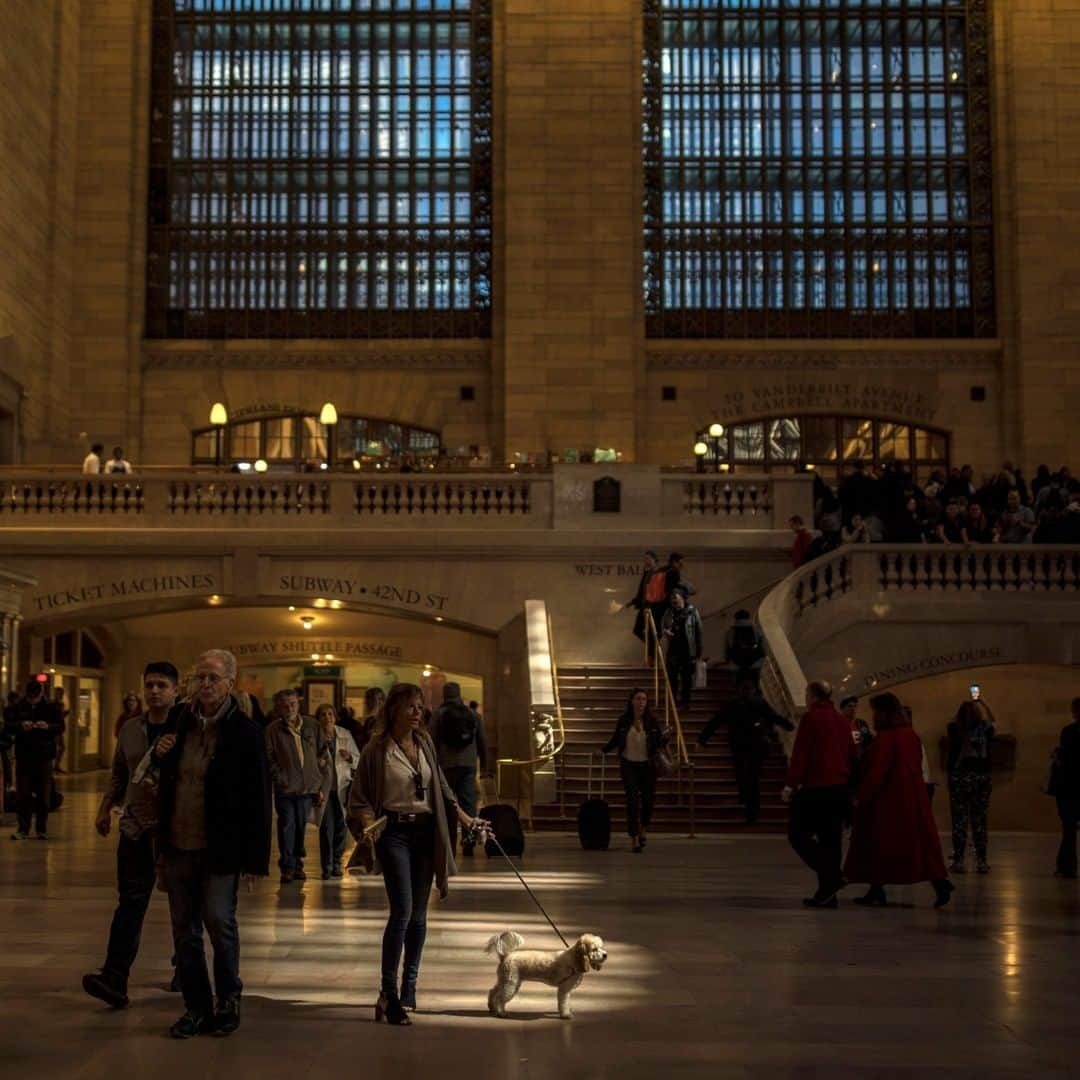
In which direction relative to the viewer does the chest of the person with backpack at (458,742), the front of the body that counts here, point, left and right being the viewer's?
facing away from the viewer

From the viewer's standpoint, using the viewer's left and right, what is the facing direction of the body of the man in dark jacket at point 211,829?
facing the viewer and to the left of the viewer

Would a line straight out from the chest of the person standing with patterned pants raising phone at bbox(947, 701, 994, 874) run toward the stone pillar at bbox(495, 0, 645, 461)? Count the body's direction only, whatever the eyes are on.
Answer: no

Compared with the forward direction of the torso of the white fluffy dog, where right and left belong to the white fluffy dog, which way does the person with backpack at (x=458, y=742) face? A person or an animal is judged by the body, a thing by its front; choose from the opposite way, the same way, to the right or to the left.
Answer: to the left

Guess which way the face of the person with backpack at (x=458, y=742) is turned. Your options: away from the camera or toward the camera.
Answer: away from the camera

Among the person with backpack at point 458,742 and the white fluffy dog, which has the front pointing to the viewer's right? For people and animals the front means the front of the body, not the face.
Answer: the white fluffy dog

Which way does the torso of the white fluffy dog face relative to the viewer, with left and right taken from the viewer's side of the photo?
facing to the right of the viewer

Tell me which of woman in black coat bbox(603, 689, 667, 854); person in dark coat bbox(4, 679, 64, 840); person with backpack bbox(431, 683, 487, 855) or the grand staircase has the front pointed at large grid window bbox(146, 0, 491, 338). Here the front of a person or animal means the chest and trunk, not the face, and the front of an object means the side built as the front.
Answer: the person with backpack

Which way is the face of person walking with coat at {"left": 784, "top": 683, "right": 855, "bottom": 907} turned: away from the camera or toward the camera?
away from the camera

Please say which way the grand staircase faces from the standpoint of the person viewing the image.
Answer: facing the viewer

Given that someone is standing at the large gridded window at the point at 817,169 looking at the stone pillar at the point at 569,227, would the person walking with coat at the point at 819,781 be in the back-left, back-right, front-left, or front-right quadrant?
front-left

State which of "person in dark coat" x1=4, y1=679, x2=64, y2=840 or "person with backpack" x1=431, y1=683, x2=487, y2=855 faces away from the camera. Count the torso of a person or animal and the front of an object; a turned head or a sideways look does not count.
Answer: the person with backpack

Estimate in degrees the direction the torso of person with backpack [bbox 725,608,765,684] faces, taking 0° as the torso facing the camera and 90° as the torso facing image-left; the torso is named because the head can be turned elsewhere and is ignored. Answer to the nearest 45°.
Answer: approximately 180°

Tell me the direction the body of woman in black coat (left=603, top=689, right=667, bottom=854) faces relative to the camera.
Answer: toward the camera

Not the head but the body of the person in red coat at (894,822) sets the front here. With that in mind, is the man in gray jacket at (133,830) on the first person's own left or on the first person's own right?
on the first person's own left

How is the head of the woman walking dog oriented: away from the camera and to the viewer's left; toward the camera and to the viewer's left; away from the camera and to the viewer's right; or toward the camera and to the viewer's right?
toward the camera and to the viewer's right

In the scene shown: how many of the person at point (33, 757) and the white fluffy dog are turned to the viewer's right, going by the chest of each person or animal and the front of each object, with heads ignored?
1

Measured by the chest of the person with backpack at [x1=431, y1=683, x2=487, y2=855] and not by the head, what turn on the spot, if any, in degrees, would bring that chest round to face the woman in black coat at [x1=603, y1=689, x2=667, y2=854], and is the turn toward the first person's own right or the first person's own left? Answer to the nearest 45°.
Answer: approximately 45° to the first person's own right

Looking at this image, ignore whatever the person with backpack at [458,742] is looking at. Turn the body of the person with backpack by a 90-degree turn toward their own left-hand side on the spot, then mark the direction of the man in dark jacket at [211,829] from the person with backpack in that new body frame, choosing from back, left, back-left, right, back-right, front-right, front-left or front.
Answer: left
